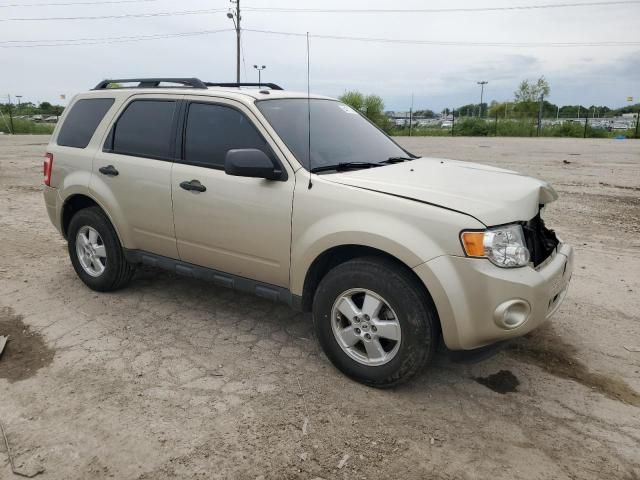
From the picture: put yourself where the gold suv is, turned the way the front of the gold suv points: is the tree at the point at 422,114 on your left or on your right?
on your left

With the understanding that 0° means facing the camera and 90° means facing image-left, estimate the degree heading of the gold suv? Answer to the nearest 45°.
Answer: approximately 315°

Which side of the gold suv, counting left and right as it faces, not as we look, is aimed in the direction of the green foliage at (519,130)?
left
